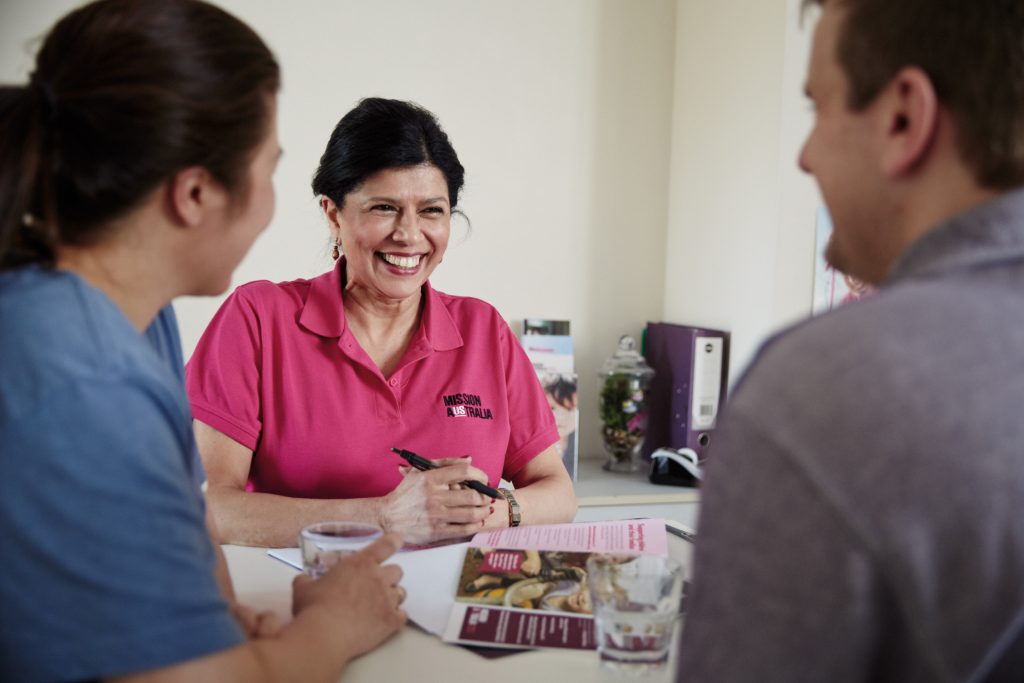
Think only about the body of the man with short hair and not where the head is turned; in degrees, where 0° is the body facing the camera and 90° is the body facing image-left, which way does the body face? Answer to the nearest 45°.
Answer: approximately 135°

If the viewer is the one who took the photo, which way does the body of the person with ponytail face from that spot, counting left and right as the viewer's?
facing away from the viewer and to the right of the viewer

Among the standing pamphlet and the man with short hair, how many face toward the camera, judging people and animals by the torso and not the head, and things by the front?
1

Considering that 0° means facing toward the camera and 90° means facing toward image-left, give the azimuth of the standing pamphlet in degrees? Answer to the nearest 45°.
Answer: approximately 0°

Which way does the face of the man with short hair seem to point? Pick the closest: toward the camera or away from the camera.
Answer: away from the camera

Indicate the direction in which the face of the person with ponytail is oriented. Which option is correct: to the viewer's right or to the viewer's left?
to the viewer's right

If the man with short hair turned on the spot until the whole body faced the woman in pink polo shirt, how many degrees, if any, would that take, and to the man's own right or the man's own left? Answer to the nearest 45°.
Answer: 0° — they already face them
